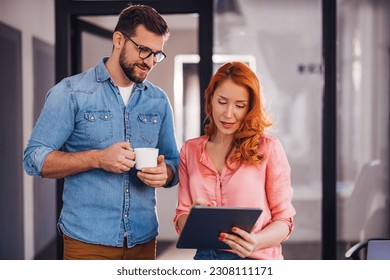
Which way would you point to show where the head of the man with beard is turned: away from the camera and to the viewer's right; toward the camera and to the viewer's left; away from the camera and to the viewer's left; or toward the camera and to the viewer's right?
toward the camera and to the viewer's right

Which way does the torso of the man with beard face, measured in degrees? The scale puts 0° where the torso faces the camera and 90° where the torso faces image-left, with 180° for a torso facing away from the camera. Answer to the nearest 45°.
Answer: approximately 315°
